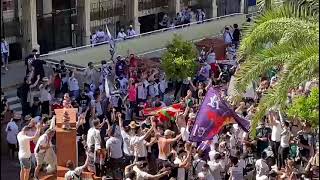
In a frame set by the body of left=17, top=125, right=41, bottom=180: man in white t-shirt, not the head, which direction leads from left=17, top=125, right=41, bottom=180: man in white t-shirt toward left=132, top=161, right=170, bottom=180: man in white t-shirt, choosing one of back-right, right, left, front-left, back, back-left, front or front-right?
right

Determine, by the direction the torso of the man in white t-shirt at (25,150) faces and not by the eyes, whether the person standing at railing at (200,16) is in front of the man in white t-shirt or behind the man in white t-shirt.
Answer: in front

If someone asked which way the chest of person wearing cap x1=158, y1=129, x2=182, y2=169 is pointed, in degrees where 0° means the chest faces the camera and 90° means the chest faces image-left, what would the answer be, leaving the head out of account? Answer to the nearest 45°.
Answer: approximately 225°

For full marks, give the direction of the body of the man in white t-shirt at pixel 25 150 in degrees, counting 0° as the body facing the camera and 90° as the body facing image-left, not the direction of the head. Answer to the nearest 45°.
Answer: approximately 225°

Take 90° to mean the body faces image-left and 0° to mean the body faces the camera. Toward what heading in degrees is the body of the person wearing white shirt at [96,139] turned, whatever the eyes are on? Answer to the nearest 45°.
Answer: approximately 225°

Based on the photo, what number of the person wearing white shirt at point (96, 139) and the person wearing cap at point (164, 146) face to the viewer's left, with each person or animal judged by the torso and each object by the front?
0

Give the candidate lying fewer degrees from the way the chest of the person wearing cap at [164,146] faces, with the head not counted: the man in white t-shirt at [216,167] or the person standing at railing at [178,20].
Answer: the person standing at railing

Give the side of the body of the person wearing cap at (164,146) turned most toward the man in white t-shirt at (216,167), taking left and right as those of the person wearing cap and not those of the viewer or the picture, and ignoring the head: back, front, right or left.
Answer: right

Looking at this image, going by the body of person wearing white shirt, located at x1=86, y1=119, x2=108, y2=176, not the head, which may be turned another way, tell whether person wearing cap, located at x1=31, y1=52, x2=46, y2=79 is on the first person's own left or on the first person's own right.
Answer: on the first person's own left

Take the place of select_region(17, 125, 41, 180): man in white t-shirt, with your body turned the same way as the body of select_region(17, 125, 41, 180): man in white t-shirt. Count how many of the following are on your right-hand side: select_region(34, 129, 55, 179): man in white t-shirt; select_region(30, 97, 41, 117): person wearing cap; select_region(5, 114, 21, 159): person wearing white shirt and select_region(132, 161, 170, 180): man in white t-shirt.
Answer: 2

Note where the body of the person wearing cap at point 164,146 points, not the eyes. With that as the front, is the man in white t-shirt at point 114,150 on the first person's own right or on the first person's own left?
on the first person's own left

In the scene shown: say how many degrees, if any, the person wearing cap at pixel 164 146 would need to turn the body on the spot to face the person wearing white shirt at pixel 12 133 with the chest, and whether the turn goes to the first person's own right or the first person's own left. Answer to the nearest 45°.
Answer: approximately 90° to the first person's own left
